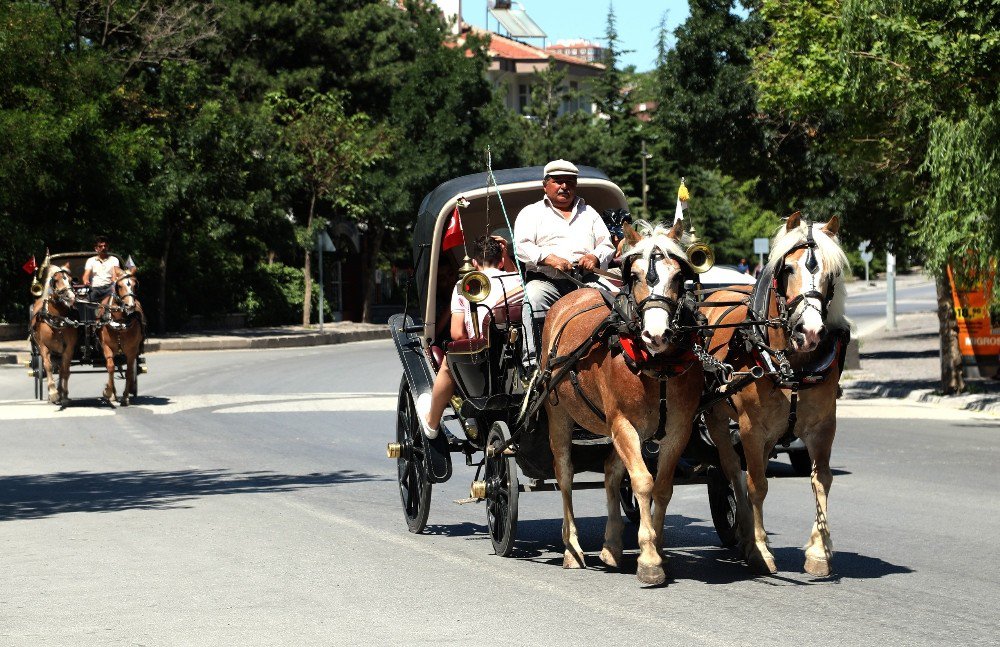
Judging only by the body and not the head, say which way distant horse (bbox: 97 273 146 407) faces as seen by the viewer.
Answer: toward the camera

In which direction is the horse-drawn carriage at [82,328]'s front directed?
toward the camera

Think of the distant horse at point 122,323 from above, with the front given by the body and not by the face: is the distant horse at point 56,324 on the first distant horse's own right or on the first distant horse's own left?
on the first distant horse's own right

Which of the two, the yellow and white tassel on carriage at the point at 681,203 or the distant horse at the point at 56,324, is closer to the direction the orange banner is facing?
the yellow and white tassel on carriage

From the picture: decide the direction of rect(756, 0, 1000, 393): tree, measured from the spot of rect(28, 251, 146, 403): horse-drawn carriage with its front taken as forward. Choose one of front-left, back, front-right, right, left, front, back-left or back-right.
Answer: front-left

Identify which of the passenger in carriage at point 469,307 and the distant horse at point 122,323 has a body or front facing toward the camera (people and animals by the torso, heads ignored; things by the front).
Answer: the distant horse

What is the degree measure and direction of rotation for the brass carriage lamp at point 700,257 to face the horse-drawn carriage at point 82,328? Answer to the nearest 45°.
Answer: approximately 135° to its right

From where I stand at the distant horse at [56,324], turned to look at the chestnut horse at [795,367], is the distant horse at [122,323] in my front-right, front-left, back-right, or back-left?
front-left

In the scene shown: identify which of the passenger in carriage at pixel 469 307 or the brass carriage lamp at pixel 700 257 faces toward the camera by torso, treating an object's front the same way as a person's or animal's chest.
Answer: the brass carriage lamp

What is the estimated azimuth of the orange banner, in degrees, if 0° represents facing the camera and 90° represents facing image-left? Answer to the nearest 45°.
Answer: approximately 0°

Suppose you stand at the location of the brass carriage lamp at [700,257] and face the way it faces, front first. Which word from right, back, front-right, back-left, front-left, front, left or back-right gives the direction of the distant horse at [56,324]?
back-right
